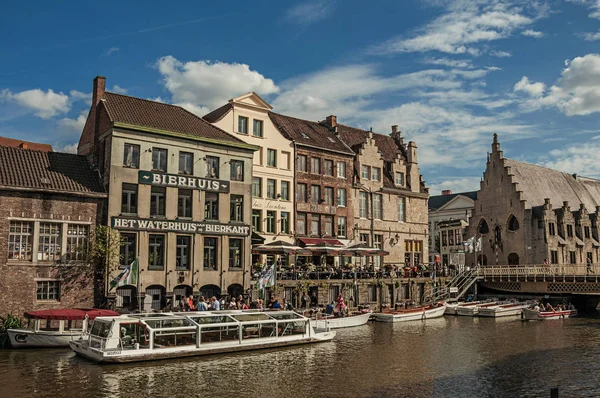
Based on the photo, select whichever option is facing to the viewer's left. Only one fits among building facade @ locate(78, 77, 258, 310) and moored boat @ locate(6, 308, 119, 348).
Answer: the moored boat

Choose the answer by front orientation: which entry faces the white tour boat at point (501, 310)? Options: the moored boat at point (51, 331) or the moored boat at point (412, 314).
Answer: the moored boat at point (412, 314)

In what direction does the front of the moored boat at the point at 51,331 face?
to the viewer's left

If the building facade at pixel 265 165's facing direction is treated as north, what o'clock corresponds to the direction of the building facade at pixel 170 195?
the building facade at pixel 170 195 is roughly at 3 o'clock from the building facade at pixel 265 165.

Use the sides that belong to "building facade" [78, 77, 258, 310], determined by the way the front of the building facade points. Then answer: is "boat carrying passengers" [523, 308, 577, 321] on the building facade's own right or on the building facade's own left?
on the building facade's own left

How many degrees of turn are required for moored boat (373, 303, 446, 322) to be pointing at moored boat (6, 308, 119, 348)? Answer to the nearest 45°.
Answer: approximately 180°

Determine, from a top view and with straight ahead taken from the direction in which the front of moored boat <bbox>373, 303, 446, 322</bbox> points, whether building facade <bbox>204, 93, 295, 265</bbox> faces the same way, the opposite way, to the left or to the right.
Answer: to the right

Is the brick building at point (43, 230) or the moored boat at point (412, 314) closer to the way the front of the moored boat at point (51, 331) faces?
the brick building

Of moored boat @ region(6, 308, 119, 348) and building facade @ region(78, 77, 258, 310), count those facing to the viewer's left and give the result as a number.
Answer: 1

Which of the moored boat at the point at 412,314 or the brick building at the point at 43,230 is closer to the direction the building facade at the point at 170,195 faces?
the moored boat

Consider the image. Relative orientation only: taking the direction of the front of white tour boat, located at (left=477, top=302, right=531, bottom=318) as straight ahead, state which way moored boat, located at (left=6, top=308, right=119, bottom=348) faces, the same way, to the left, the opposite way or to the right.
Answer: the opposite way

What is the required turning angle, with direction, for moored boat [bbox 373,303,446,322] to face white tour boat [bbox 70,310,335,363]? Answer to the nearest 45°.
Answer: approximately 180°

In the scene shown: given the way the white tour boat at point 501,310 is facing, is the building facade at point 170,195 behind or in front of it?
behind

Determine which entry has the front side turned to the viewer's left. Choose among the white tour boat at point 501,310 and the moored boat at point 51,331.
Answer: the moored boat
